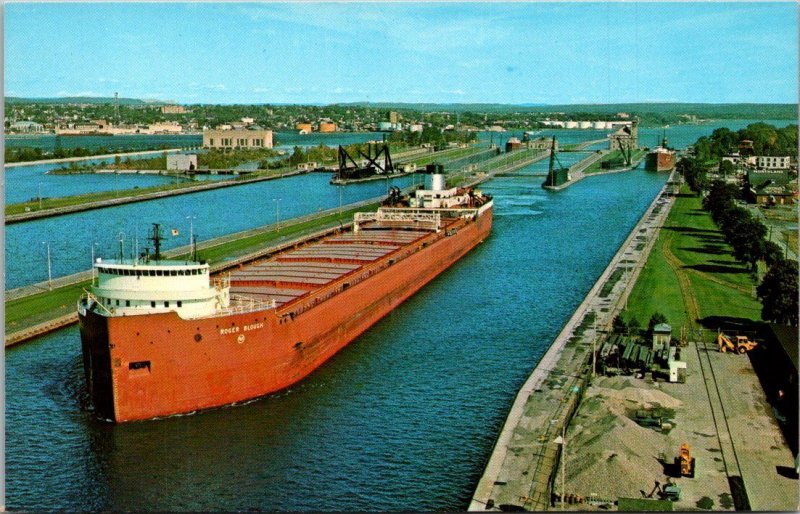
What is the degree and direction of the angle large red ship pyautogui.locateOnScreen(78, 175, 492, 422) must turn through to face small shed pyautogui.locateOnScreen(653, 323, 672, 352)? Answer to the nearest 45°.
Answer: approximately 135° to its left

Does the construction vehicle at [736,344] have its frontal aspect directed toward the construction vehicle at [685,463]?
no

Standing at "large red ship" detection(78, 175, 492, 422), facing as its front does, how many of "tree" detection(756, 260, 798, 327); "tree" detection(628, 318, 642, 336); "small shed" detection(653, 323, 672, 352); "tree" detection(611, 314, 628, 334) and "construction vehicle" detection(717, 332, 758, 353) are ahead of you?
0

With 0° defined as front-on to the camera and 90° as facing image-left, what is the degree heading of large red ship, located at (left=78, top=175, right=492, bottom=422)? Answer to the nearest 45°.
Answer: approximately 45°

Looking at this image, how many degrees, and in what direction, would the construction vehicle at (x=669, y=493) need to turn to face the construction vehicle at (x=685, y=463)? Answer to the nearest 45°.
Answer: approximately 90° to its right

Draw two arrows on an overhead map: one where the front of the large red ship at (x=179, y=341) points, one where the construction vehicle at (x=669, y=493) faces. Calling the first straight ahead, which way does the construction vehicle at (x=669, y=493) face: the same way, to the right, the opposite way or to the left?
to the right
